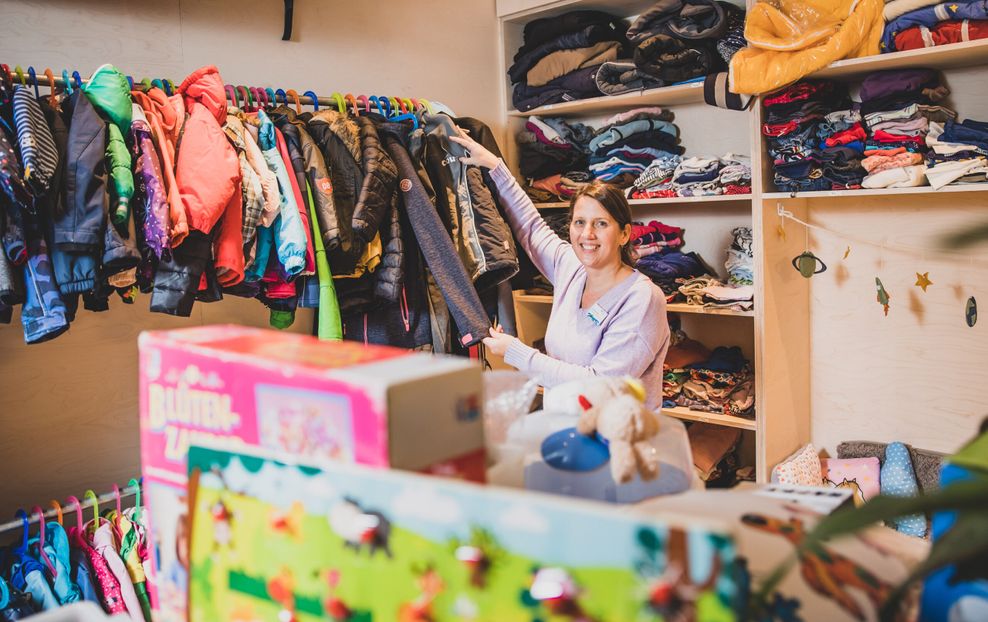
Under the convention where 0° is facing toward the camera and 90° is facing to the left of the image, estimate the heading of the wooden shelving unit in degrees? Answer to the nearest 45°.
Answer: approximately 45°

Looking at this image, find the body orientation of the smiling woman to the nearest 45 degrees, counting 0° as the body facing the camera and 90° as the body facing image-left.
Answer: approximately 45°

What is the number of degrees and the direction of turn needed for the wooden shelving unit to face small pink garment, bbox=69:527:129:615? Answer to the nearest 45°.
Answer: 0° — it already faces it

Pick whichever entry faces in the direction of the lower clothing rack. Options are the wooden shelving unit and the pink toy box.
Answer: the wooden shelving unit

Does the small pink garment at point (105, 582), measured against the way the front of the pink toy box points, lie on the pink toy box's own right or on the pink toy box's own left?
on the pink toy box's own right

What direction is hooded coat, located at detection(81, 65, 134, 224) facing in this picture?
to the viewer's left
